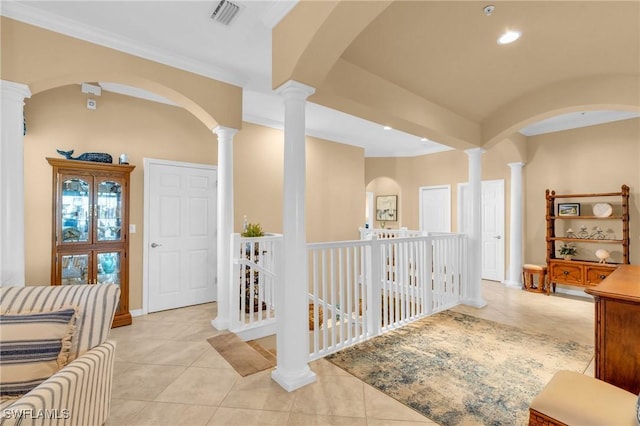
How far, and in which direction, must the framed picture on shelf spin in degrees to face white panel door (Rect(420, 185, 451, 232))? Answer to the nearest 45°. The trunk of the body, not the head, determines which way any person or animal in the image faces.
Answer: approximately 90° to its right

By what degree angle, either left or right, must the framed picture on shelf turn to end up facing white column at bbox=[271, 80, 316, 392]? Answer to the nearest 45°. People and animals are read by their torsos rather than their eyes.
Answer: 0° — it already faces it

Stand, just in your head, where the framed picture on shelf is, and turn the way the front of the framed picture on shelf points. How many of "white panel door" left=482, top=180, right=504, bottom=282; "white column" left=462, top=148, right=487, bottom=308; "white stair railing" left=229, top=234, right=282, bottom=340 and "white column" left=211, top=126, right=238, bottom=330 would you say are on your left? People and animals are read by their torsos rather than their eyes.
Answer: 0

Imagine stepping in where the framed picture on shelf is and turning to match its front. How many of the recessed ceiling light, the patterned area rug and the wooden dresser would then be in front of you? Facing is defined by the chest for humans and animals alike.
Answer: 3

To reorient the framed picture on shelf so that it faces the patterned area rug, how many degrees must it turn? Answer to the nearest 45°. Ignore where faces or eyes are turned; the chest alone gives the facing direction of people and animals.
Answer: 0° — it already faces it

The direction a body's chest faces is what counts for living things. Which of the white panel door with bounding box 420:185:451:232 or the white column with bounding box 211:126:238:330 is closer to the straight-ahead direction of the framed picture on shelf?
the white column

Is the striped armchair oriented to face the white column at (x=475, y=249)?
no

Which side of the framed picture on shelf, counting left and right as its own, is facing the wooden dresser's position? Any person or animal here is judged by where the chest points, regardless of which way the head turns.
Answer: front

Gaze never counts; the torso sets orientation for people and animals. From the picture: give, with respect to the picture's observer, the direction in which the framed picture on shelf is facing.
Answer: facing the viewer

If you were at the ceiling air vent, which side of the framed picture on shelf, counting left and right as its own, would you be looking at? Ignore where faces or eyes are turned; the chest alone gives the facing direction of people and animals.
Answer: front

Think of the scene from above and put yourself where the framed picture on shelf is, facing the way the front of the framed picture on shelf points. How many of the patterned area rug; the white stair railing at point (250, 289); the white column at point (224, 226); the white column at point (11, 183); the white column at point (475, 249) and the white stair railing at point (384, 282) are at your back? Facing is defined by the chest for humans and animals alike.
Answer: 0

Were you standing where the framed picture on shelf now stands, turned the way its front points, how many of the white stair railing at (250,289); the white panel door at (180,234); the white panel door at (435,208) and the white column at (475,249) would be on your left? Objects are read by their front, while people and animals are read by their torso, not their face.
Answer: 0
